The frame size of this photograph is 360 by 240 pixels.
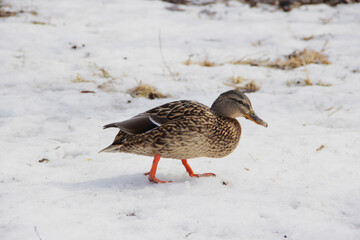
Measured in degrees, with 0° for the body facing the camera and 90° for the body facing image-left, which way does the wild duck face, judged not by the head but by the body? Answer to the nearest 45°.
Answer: approximately 270°
